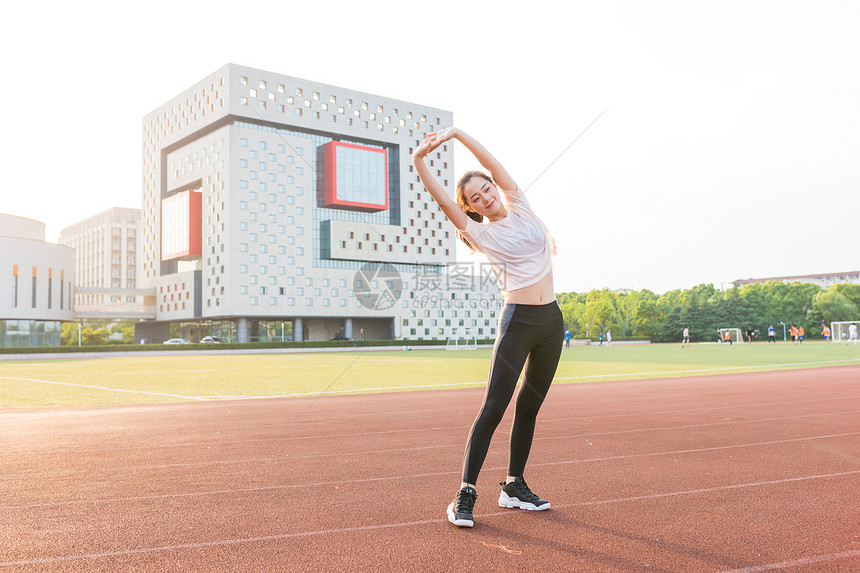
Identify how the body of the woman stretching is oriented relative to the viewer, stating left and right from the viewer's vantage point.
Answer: facing the viewer and to the right of the viewer
